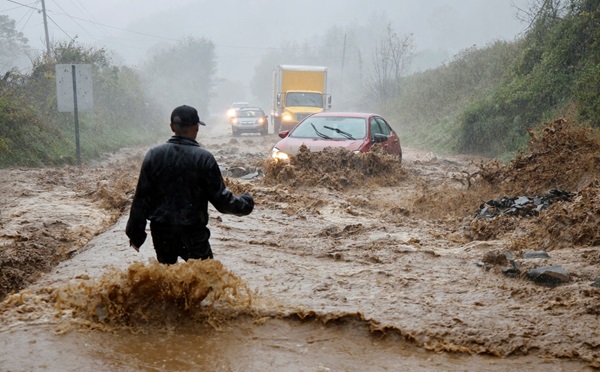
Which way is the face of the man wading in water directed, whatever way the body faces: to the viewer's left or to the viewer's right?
to the viewer's right

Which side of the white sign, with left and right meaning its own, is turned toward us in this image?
back

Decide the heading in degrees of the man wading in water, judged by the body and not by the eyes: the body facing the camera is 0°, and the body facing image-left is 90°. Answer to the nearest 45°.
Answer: approximately 225°

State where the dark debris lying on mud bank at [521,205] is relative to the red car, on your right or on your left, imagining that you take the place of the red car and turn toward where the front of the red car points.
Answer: on your left

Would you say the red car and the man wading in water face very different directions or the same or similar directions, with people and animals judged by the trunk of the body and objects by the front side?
very different directions

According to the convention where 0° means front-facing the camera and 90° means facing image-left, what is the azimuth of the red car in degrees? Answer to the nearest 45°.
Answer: approximately 45°

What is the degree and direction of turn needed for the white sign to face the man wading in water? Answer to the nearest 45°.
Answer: approximately 180°
